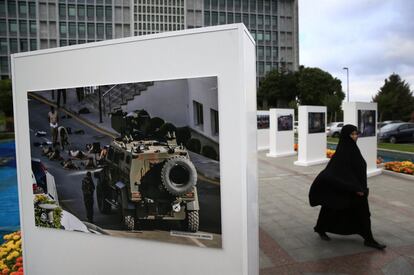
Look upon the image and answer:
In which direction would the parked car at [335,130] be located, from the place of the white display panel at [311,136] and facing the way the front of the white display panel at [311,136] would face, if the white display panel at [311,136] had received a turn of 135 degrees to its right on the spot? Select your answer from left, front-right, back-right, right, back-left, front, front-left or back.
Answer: right

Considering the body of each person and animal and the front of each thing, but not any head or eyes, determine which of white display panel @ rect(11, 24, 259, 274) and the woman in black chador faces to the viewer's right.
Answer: the woman in black chador

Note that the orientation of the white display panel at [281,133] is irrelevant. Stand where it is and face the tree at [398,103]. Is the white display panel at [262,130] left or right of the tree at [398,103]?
left

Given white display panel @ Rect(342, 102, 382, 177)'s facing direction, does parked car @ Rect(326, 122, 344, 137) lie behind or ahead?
behind

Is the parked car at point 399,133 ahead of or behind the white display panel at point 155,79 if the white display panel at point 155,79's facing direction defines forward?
behind

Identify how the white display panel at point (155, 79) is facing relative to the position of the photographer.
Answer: facing the viewer and to the left of the viewer

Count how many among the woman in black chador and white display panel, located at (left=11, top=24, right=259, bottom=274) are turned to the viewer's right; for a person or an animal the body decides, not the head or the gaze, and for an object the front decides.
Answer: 1

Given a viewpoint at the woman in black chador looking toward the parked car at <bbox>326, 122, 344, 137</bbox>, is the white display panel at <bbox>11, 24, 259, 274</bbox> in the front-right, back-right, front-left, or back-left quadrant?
back-left

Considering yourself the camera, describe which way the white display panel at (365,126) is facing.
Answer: facing the viewer and to the right of the viewer

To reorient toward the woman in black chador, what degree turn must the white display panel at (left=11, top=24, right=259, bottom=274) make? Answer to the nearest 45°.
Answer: approximately 135° to its left

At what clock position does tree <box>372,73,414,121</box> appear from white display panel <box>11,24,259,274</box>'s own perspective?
The tree is roughly at 6 o'clock from the white display panel.

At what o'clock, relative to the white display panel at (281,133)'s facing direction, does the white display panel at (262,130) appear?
the white display panel at (262,130) is roughly at 7 o'clock from the white display panel at (281,133).

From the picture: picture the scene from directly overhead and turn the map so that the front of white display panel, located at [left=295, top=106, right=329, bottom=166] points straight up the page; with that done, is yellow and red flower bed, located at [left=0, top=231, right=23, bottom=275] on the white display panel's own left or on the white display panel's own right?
on the white display panel's own right

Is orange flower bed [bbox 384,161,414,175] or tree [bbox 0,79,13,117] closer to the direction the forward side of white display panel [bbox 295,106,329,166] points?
the orange flower bed
